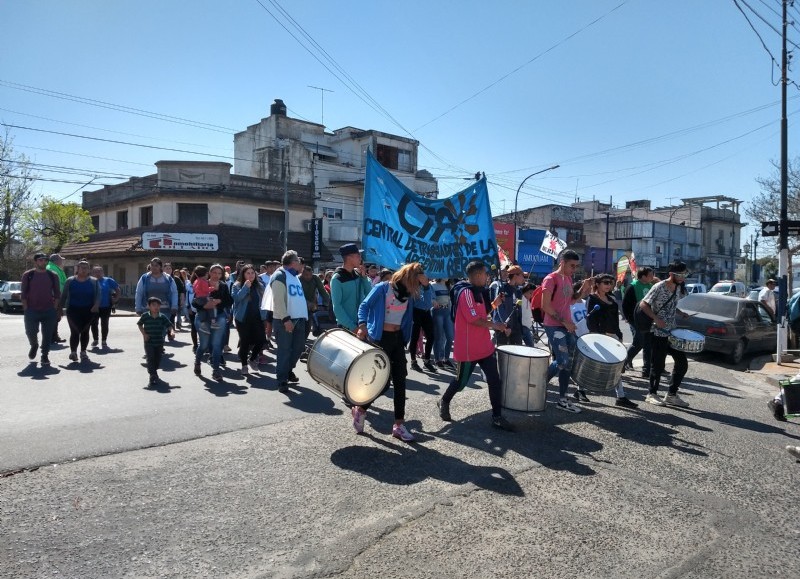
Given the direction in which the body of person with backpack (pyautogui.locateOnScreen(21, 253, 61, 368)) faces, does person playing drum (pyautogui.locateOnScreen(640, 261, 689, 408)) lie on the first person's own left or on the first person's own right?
on the first person's own left

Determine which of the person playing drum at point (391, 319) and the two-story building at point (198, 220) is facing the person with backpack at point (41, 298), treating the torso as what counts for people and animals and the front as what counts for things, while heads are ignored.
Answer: the two-story building

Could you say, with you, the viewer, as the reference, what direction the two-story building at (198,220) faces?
facing the viewer

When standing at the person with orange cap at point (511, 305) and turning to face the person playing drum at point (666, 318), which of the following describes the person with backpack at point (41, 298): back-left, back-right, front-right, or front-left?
back-right

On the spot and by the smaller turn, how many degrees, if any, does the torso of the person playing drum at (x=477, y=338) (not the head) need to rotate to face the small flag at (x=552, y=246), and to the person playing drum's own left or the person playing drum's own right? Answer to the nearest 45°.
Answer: approximately 135° to the person playing drum's own left

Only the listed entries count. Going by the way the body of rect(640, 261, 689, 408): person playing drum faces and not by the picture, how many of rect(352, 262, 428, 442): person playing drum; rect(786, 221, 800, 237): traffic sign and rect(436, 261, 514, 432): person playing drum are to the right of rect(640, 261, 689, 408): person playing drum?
2

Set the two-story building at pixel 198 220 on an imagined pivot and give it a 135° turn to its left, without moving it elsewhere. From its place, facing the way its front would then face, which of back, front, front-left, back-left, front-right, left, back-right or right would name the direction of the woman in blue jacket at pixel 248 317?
back-right

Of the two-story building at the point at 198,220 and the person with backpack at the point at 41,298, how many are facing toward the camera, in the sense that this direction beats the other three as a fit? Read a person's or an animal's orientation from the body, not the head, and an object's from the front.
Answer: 2

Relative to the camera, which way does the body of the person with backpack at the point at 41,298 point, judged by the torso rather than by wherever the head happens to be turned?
toward the camera
